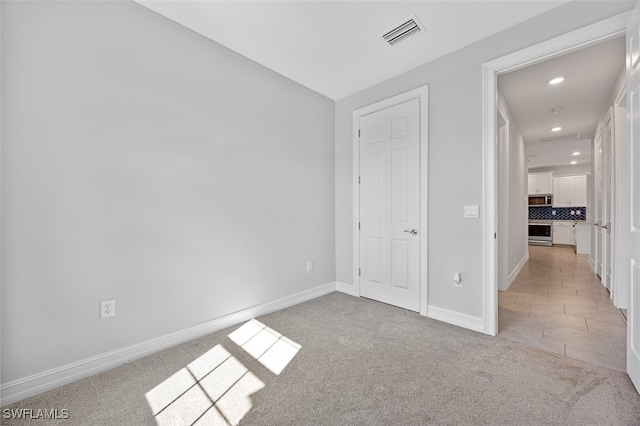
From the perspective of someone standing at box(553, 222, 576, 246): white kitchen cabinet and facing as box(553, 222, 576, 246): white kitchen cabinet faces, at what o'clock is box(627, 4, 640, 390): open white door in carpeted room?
The open white door in carpeted room is roughly at 12 o'clock from the white kitchen cabinet.

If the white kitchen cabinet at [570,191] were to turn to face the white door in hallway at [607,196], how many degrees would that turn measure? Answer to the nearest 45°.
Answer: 0° — it already faces it

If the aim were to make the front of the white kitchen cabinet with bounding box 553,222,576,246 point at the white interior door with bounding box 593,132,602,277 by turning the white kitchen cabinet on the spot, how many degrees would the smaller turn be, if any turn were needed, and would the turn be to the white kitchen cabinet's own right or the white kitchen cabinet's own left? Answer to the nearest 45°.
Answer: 0° — it already faces it

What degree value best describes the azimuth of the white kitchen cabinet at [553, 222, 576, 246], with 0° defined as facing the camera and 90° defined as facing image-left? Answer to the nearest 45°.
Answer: approximately 0°
